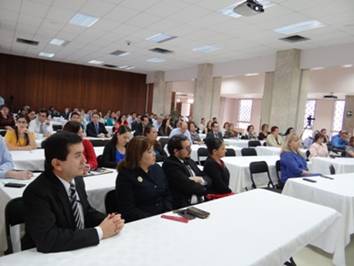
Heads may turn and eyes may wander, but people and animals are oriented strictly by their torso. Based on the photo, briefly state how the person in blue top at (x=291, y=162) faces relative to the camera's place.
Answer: facing to the right of the viewer

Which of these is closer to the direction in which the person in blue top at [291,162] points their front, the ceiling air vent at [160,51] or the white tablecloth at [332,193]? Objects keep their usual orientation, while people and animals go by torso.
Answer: the white tablecloth

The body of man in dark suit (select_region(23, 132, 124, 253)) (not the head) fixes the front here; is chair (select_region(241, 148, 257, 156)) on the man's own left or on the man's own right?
on the man's own left

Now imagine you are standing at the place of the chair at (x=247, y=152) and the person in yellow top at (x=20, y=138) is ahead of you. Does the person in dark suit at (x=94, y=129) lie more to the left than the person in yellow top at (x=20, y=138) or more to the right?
right

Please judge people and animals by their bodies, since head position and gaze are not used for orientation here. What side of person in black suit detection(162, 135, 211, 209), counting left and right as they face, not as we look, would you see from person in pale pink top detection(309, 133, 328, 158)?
left

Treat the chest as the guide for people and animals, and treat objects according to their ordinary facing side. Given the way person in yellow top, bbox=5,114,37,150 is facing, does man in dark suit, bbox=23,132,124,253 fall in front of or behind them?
in front

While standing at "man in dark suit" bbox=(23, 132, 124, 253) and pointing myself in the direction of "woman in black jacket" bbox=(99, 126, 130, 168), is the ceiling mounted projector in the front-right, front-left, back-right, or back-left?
front-right

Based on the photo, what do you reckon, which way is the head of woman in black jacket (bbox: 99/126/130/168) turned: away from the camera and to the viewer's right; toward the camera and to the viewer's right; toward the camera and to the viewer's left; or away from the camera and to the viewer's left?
toward the camera and to the viewer's right

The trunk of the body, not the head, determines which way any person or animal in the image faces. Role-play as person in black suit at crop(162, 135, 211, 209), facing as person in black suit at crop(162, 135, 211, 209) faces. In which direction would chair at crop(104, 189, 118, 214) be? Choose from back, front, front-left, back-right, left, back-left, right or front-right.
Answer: right

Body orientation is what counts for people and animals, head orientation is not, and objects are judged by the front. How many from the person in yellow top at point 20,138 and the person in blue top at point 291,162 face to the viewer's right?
1

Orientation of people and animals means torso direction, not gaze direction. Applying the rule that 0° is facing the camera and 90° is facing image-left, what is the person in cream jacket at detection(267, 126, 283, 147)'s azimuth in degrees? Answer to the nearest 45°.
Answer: approximately 315°

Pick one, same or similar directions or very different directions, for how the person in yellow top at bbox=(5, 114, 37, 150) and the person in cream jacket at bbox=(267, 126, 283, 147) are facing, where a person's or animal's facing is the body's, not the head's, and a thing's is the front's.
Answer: same or similar directions

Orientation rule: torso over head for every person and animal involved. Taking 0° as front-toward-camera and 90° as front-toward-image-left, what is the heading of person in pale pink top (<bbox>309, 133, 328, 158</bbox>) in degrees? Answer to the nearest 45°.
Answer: approximately 315°

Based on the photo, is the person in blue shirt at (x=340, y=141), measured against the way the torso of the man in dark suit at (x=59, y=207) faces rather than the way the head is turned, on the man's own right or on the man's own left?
on the man's own left
